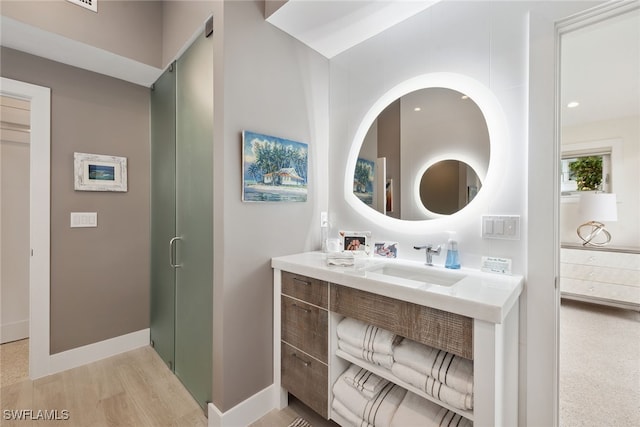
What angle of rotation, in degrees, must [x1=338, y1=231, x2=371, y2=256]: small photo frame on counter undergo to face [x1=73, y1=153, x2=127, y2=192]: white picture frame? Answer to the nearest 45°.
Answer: approximately 90° to its right

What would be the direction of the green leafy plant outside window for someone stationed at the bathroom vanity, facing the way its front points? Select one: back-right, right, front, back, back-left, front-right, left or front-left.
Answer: back

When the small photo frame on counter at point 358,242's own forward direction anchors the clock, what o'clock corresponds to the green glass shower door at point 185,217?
The green glass shower door is roughly at 3 o'clock from the small photo frame on counter.

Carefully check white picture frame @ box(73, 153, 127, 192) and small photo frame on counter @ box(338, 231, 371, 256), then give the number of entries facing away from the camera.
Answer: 0

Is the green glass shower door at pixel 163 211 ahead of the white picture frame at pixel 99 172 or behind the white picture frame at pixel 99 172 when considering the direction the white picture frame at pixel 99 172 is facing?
ahead

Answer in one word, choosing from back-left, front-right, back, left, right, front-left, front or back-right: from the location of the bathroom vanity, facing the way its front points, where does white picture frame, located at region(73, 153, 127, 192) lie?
front-right

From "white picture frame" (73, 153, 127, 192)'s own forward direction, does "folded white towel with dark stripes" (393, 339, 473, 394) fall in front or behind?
in front

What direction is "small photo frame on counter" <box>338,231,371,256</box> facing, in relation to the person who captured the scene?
facing the viewer

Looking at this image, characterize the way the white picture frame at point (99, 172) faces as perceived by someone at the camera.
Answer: facing the viewer and to the right of the viewer

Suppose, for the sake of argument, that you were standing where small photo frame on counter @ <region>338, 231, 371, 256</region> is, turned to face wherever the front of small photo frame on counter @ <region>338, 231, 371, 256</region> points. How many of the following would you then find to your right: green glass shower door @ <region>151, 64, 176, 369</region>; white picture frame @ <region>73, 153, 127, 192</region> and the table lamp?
2
